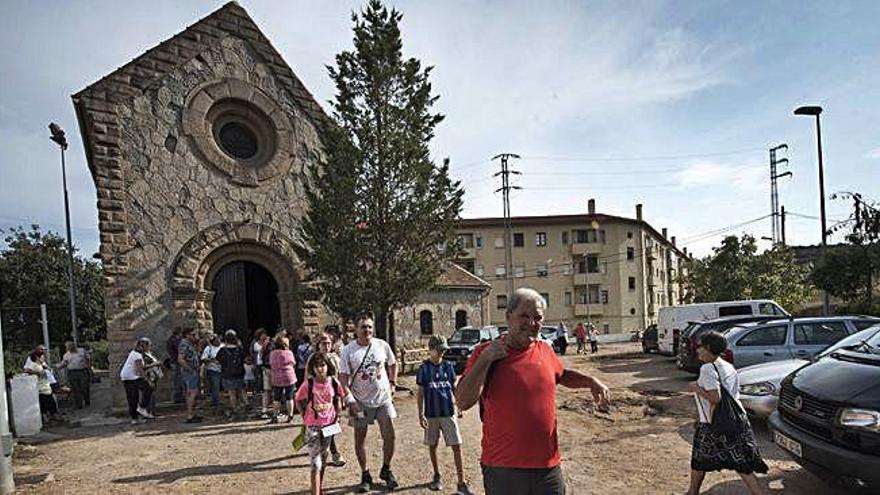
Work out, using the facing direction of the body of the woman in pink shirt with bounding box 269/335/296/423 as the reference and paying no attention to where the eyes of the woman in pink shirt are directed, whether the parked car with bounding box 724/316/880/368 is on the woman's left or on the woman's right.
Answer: on the woman's right

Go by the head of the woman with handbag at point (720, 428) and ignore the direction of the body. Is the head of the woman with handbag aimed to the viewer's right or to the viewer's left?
to the viewer's left

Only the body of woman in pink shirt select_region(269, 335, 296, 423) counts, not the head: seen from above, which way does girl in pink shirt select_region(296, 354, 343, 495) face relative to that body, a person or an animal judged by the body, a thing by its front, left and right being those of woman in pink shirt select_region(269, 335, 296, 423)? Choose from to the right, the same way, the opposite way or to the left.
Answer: the opposite way

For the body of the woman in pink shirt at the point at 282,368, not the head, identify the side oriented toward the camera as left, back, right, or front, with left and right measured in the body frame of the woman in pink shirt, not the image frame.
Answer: back
